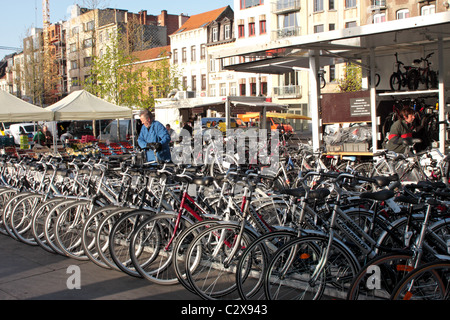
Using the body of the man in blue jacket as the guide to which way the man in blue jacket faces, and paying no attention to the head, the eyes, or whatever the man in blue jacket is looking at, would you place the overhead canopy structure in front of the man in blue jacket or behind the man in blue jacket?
behind

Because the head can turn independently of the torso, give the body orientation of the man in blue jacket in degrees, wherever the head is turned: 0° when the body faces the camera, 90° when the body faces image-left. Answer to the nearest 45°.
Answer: approximately 45°

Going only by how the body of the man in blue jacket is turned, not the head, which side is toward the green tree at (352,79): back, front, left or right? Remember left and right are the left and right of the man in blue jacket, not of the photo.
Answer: back
